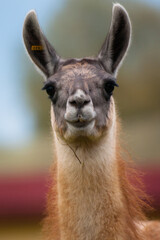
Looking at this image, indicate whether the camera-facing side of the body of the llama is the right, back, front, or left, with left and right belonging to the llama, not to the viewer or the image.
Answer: front
